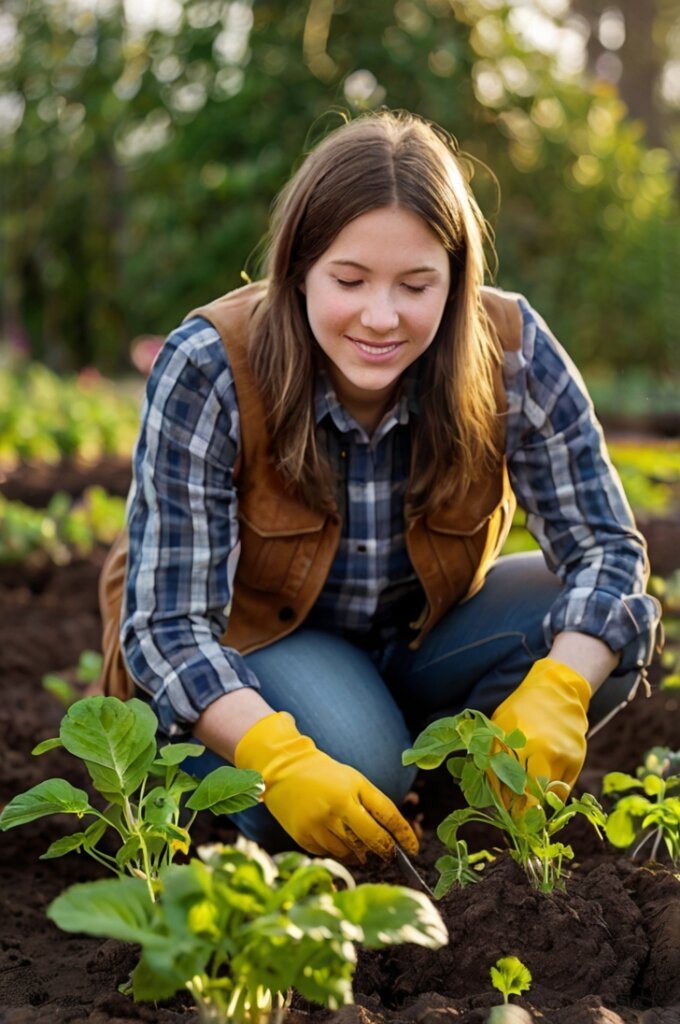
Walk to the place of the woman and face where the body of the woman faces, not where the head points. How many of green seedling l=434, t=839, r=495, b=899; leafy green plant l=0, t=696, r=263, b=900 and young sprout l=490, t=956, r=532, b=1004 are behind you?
0

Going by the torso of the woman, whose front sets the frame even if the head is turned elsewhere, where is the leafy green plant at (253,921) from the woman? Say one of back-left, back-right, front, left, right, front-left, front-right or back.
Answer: front

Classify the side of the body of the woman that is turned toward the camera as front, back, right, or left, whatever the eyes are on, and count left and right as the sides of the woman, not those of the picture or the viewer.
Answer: front

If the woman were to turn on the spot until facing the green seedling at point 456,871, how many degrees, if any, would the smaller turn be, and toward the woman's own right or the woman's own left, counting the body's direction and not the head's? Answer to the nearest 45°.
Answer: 0° — they already face it

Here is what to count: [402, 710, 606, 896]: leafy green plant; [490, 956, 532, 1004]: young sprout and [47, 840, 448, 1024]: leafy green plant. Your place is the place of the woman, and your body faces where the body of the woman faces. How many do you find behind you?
0

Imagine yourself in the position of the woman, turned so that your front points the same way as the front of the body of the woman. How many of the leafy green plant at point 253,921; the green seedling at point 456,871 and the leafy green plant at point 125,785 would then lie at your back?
0

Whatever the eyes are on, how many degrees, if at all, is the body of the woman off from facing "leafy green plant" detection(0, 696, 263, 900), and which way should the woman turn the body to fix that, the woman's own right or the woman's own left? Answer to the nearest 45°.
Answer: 0° — they already face it

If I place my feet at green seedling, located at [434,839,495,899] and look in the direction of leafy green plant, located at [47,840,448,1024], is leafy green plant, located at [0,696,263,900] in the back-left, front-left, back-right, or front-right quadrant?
front-right

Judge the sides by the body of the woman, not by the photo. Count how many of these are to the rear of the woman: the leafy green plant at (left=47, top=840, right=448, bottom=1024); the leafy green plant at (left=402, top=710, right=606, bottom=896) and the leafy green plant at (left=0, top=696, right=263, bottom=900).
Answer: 0

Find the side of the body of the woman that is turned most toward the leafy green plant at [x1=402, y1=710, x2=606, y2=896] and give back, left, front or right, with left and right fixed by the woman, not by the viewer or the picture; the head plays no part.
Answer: front

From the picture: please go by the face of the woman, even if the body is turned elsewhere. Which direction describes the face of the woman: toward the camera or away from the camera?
toward the camera

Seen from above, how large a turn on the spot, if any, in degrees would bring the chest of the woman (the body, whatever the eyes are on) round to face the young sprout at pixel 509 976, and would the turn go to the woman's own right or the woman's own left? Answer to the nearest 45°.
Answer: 0° — they already face it
